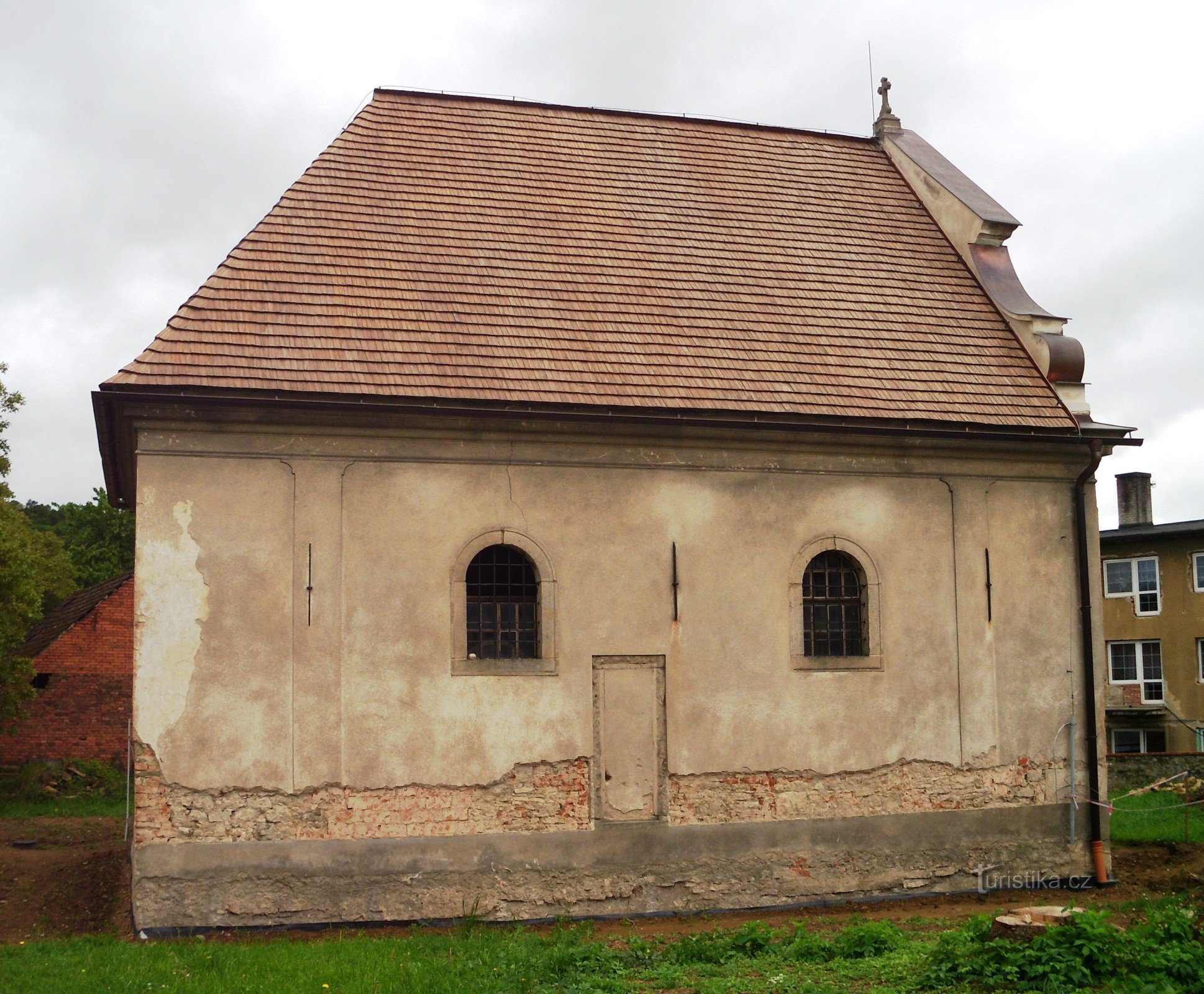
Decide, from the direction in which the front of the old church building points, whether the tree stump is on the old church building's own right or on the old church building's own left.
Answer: on the old church building's own right

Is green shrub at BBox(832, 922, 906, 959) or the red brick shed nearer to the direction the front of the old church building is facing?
the green shrub

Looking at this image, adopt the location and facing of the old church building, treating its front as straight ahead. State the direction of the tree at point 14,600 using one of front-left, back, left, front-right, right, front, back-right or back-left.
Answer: back-left

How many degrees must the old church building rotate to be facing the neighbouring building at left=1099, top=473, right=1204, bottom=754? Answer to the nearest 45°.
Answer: approximately 45° to its left

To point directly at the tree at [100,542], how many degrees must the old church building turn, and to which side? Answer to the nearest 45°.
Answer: approximately 135° to its left

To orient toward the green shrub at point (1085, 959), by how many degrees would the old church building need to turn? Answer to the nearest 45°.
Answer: approximately 45° to its right

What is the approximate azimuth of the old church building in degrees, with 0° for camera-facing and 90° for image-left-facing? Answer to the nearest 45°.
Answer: approximately 270°

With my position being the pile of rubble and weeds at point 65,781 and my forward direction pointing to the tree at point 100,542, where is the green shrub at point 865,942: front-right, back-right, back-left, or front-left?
back-right

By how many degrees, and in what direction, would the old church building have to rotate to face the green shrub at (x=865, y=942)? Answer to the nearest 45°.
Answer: approximately 45° to its right
